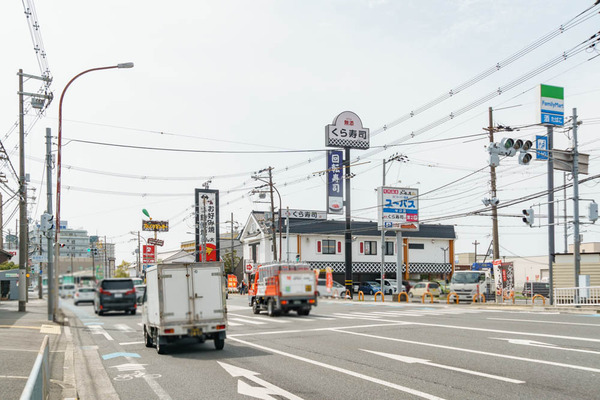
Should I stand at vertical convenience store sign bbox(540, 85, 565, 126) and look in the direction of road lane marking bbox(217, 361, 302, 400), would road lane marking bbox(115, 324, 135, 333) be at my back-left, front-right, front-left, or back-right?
front-right

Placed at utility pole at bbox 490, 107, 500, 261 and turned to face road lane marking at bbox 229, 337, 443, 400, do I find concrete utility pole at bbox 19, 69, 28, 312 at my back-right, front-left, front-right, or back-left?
front-right

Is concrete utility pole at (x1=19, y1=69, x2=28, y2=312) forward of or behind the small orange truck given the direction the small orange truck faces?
forward
